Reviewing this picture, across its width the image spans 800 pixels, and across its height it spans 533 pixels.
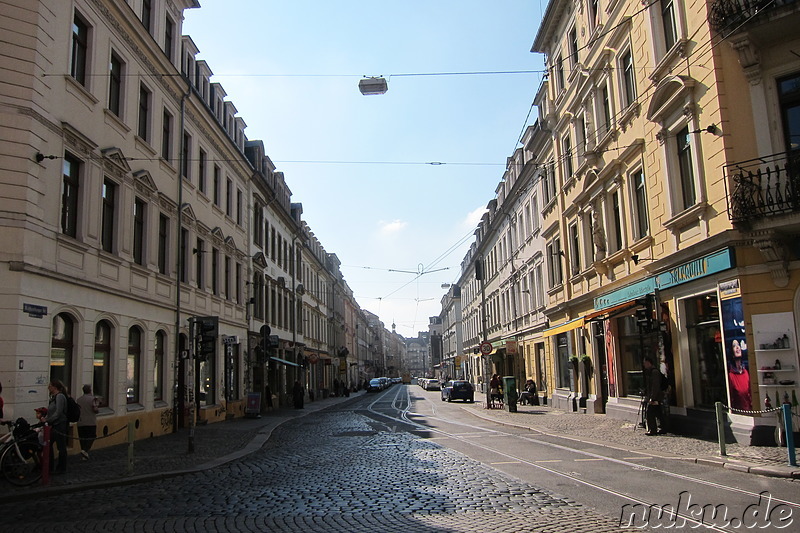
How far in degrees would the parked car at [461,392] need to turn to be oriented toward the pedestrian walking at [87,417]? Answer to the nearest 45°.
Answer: approximately 180°

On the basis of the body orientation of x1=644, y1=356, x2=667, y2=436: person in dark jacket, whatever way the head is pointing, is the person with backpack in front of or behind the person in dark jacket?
in front

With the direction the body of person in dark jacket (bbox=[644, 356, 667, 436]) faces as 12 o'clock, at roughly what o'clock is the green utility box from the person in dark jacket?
The green utility box is roughly at 2 o'clock from the person in dark jacket.

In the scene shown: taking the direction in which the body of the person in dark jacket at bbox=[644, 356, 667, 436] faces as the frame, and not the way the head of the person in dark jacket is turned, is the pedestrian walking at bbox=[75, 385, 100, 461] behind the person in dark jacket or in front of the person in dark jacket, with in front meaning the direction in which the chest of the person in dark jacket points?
in front

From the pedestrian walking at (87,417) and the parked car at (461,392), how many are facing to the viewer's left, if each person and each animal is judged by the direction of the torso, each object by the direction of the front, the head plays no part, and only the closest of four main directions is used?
0

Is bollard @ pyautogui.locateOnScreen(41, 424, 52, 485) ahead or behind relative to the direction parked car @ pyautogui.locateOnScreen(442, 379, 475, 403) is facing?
behind

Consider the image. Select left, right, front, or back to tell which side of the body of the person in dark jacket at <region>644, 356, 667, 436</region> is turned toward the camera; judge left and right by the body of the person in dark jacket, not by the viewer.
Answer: left

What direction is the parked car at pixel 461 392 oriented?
away from the camera
